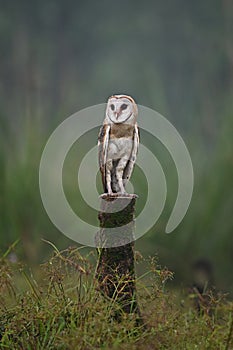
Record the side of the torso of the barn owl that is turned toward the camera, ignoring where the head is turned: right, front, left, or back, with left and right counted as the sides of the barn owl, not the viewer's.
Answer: front
